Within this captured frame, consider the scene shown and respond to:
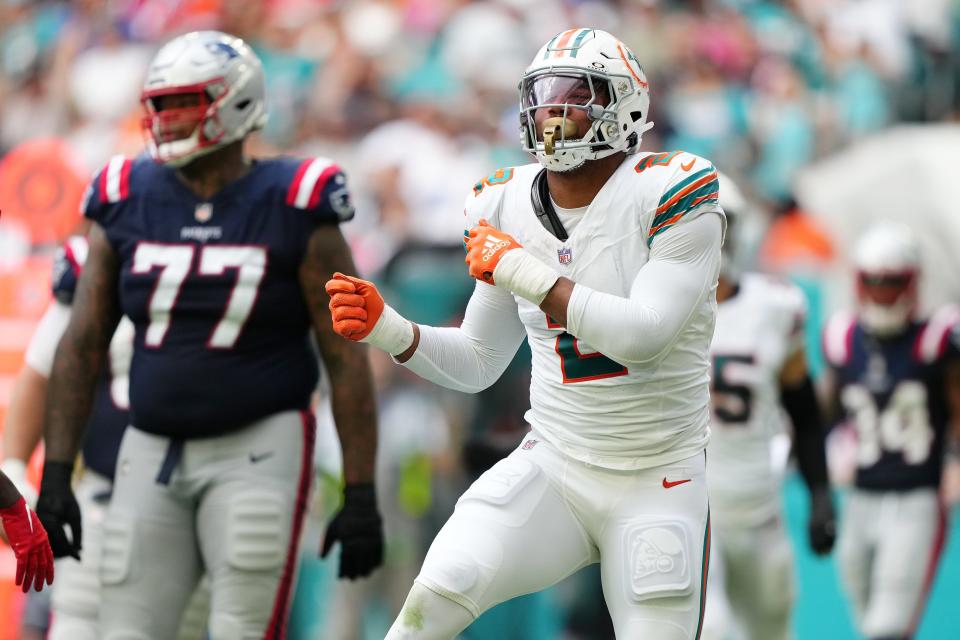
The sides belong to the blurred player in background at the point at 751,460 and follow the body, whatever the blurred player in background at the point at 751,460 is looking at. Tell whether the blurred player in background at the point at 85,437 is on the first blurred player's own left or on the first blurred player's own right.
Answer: on the first blurred player's own right

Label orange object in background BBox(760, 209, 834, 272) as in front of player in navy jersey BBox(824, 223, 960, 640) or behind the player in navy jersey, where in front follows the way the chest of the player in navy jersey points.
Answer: behind

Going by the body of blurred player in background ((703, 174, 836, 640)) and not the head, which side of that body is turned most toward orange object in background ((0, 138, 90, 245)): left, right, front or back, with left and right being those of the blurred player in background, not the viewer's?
right

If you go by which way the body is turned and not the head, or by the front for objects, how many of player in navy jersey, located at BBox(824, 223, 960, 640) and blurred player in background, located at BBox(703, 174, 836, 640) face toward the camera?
2

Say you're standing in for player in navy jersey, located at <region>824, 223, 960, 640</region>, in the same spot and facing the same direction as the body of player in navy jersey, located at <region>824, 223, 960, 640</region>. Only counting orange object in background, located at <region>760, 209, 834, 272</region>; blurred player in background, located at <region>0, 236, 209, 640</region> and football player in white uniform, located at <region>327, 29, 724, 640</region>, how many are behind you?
1

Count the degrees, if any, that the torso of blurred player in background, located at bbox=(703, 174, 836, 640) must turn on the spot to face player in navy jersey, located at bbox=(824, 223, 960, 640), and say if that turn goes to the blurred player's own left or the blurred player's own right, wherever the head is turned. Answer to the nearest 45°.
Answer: approximately 135° to the blurred player's own left

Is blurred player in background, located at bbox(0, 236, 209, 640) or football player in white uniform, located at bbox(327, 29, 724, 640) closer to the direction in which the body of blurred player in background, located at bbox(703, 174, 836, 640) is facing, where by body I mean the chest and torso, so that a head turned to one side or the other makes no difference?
the football player in white uniform

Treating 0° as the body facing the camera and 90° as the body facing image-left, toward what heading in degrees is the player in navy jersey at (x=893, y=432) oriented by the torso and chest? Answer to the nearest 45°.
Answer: approximately 0°

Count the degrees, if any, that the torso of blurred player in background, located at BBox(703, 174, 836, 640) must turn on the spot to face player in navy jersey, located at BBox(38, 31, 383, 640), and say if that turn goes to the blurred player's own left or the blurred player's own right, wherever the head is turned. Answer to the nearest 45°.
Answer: approximately 45° to the blurred player's own right

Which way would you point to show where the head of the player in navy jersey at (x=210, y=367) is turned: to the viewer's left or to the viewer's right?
to the viewer's left
